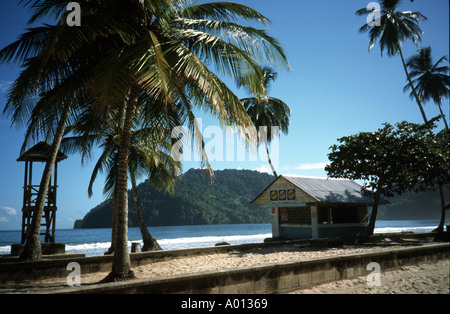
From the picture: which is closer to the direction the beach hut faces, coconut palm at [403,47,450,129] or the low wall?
the low wall

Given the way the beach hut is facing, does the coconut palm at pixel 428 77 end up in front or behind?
behind

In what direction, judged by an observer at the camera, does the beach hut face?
facing the viewer and to the left of the viewer

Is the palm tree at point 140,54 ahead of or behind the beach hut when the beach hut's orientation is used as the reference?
ahead

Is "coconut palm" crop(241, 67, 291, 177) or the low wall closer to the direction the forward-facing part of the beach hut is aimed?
the low wall

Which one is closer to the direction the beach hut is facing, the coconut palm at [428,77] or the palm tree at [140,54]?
the palm tree

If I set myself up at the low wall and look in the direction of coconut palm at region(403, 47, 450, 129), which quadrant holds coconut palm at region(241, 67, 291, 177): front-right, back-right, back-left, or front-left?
front-left
